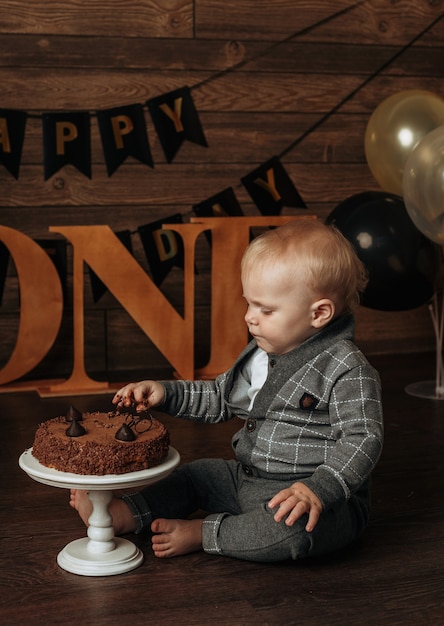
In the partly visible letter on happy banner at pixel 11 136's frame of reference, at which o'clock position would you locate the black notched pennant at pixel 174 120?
The black notched pennant is roughly at 9 o'clock from the partly visible letter on happy banner.

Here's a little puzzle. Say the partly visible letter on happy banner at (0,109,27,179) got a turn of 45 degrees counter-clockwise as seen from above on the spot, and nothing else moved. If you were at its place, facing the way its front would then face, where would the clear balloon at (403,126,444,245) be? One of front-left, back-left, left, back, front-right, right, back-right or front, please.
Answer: front

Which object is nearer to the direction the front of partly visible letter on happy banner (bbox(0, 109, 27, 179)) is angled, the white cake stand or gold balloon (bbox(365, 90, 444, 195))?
the white cake stand

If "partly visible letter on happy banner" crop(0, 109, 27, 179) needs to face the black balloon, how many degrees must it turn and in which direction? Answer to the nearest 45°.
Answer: approximately 45° to its left

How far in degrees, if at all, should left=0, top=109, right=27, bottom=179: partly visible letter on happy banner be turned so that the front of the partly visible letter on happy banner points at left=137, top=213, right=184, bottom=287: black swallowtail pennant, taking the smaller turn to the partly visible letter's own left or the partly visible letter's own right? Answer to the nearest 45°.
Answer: approximately 90° to the partly visible letter's own left

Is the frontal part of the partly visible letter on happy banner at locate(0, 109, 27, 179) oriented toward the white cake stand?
yes

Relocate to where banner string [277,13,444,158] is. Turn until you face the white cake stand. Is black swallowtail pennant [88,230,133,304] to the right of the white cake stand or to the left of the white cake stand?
right

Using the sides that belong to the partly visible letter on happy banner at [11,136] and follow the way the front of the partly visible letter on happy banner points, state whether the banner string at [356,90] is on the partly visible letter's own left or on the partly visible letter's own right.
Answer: on the partly visible letter's own left

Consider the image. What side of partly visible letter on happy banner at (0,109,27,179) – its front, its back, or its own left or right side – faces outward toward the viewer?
front

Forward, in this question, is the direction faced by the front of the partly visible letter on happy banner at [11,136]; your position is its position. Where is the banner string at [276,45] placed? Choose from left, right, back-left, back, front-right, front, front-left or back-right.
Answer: left

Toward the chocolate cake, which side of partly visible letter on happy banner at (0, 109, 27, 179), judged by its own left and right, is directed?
front

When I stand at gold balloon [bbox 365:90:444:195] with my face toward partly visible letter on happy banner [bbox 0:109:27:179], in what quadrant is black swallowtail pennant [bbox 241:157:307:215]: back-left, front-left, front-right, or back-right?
front-right
